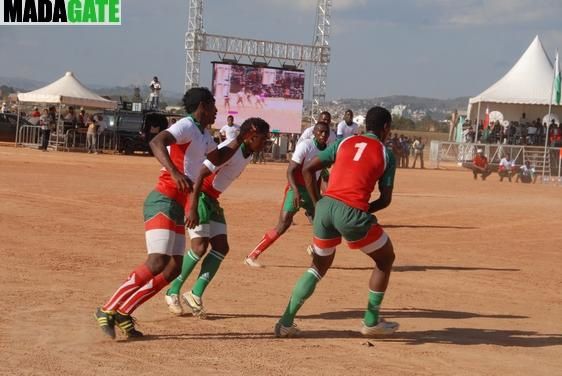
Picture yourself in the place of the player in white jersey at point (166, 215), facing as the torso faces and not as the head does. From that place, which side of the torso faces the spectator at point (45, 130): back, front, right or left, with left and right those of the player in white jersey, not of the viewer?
left

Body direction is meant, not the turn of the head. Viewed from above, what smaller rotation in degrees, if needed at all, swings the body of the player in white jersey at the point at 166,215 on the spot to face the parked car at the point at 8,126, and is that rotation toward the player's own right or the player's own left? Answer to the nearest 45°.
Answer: approximately 90° to the player's own left

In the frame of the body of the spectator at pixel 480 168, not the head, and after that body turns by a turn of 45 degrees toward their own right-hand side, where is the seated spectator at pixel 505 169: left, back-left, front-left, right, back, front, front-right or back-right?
back

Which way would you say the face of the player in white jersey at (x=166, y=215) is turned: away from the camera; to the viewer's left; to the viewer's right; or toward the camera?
to the viewer's right

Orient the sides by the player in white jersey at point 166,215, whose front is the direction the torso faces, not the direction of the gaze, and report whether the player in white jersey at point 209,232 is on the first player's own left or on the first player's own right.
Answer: on the first player's own left

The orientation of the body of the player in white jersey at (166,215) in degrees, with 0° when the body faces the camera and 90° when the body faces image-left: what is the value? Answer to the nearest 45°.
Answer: approximately 270°

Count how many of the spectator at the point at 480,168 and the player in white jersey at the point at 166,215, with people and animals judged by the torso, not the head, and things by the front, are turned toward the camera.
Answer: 1

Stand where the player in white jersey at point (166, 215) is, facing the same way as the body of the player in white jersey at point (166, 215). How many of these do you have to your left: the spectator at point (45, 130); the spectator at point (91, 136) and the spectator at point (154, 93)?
3

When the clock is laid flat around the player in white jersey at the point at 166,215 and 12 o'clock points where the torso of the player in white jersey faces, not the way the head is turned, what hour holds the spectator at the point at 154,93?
The spectator is roughly at 9 o'clock from the player in white jersey.

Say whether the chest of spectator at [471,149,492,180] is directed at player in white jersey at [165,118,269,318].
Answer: yes
